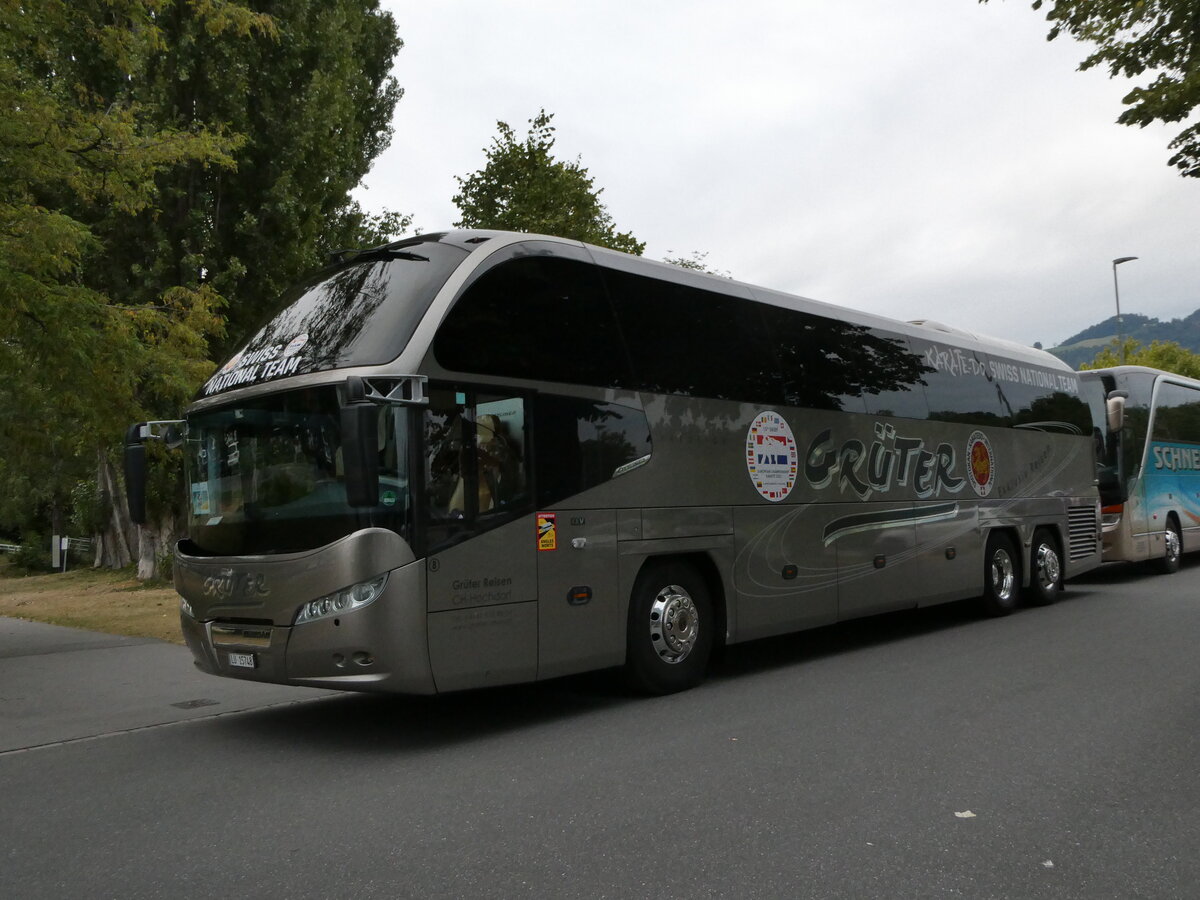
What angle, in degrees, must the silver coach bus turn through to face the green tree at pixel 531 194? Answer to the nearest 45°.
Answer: approximately 135° to its right

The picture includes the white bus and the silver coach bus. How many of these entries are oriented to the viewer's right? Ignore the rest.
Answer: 0

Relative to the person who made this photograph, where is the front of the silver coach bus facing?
facing the viewer and to the left of the viewer

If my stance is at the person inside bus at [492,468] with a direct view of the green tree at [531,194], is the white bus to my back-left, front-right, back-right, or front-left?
front-right

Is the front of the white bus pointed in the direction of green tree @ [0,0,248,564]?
yes

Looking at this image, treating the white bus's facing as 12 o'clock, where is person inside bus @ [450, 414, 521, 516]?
The person inside bus is roughly at 11 o'clock from the white bus.

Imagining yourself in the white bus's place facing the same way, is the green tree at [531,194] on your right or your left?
on your right

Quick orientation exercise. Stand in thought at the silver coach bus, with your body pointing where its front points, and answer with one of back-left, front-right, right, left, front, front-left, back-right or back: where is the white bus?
back

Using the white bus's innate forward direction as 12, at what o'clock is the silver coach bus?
The silver coach bus is roughly at 11 o'clock from the white bus.
